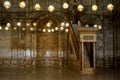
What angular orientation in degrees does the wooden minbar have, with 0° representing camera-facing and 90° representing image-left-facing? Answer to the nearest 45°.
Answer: approximately 0°
